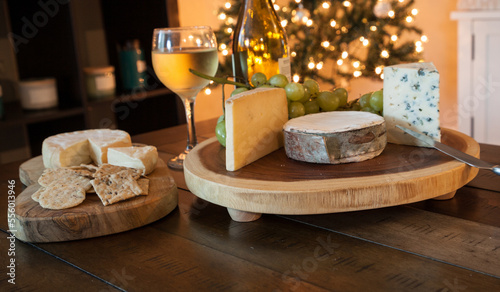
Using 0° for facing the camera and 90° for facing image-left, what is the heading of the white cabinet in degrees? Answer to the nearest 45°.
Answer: approximately 0°

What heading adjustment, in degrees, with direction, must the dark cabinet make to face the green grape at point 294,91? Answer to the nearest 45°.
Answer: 0° — it already faces it

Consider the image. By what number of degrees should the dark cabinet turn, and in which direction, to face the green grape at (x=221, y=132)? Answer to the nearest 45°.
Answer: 0° — it already faces it

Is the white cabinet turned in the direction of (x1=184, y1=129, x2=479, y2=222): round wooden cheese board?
yes

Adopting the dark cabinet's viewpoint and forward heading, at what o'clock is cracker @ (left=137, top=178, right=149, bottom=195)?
The cracker is roughly at 12 o'clock from the dark cabinet.

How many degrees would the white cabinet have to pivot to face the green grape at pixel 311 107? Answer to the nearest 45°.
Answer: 0° — it already faces it

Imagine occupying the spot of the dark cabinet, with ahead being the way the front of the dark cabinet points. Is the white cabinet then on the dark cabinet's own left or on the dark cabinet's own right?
on the dark cabinet's own left

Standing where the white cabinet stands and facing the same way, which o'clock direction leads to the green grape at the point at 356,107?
The green grape is roughly at 12 o'clock from the white cabinet.

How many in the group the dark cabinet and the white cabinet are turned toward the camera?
2
